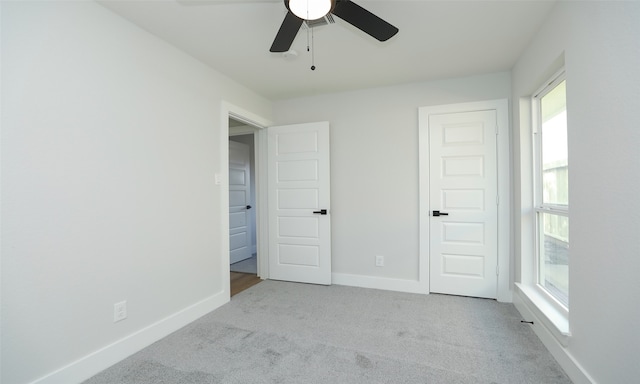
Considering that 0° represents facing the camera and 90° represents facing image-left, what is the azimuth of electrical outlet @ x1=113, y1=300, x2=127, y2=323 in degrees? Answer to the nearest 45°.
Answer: approximately 315°

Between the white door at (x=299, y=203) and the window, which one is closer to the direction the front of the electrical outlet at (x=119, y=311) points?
the window

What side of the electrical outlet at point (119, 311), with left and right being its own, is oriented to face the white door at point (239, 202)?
left

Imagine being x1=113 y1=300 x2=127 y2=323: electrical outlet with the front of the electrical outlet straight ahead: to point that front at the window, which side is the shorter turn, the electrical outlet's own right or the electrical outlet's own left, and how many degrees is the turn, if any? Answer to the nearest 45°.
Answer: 0° — it already faces it

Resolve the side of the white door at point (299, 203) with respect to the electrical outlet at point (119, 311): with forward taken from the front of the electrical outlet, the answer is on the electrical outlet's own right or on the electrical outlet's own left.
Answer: on the electrical outlet's own left
